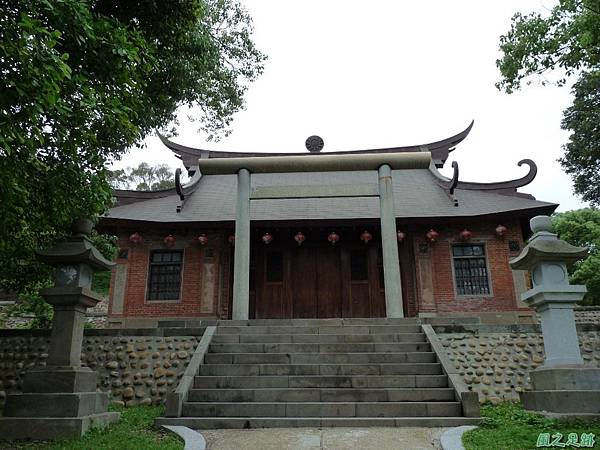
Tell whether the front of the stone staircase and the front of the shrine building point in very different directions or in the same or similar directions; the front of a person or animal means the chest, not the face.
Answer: same or similar directions

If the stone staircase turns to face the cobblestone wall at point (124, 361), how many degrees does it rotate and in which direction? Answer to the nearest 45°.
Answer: approximately 90° to its right

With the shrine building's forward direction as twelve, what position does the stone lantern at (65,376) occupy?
The stone lantern is roughly at 1 o'clock from the shrine building.

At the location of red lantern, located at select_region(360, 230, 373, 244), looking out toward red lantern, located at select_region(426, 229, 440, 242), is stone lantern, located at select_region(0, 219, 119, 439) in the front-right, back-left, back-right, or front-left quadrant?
back-right

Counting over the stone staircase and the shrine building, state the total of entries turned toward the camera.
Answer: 2

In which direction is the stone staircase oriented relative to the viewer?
toward the camera

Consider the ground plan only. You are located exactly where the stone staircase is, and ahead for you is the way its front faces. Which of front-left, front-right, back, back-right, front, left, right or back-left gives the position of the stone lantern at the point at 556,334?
left

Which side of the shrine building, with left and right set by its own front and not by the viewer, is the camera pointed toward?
front

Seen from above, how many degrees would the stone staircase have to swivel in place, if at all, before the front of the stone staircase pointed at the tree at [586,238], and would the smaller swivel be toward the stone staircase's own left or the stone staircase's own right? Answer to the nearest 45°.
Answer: approximately 135° to the stone staircase's own left

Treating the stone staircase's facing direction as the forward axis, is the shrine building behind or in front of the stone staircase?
behind
